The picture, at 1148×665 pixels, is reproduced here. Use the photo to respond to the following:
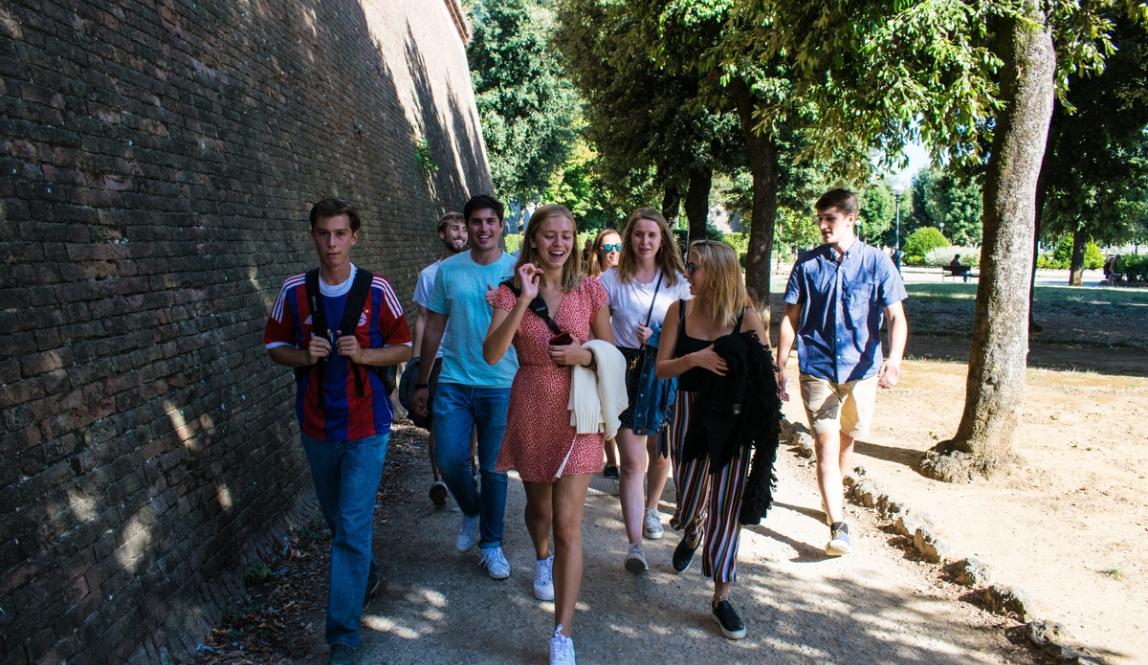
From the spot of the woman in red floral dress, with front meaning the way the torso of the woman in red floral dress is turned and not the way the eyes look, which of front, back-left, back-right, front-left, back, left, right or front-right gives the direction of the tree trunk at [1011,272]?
back-left

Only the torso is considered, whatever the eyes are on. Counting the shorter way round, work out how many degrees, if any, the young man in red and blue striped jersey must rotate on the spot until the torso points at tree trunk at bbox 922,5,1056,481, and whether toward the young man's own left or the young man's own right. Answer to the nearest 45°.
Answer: approximately 90° to the young man's own left

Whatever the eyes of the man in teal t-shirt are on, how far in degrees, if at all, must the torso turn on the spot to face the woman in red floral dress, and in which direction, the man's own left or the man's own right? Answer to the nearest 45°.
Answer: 0° — they already face them

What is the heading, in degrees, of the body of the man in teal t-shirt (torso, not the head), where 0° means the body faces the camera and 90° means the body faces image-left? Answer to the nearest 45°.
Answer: approximately 0°

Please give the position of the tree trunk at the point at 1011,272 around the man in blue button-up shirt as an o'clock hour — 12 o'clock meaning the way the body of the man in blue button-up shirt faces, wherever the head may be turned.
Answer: The tree trunk is roughly at 7 o'clock from the man in blue button-up shirt.

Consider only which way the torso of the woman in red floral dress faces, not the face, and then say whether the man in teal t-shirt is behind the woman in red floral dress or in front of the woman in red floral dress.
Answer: behind

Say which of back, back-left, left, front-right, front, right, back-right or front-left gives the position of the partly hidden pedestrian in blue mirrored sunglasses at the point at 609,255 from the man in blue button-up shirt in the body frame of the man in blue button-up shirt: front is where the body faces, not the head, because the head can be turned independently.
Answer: back-right

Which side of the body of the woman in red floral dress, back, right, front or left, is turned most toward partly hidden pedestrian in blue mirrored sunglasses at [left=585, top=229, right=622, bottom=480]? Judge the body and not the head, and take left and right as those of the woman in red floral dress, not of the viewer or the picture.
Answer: back

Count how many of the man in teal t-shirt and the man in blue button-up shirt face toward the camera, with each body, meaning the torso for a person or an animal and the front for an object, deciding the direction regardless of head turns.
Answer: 2

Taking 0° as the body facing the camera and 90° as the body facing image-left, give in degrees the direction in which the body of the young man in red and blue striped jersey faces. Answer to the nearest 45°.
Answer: approximately 0°
